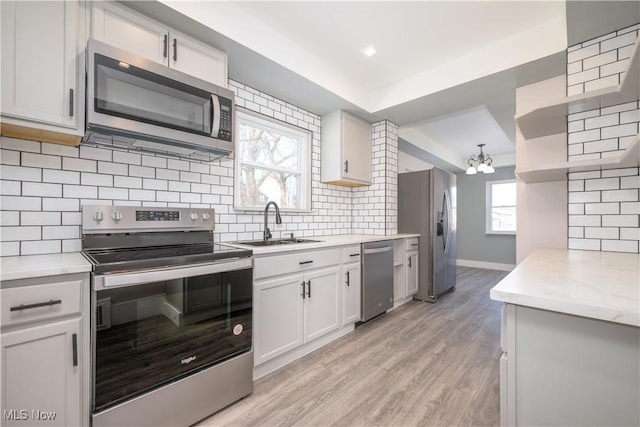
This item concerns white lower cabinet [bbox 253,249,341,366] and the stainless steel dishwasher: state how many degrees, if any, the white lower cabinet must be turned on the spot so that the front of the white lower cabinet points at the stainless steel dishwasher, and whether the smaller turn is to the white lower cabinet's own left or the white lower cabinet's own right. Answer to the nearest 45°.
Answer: approximately 90° to the white lower cabinet's own left

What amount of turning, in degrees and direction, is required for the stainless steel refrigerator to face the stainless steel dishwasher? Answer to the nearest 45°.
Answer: approximately 90° to its right

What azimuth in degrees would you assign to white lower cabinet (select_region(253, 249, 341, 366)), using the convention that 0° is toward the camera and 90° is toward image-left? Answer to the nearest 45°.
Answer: approximately 315°

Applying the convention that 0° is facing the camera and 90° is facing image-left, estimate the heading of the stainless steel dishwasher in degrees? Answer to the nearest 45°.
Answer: approximately 315°

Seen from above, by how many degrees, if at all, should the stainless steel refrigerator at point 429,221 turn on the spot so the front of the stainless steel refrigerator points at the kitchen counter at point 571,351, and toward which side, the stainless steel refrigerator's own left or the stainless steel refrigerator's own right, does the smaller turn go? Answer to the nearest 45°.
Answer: approximately 45° to the stainless steel refrigerator's own right

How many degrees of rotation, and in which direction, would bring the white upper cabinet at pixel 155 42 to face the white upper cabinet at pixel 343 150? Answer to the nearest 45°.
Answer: approximately 45° to its left

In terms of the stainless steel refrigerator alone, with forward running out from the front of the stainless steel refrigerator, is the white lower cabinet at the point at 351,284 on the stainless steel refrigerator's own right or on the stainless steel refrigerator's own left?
on the stainless steel refrigerator's own right

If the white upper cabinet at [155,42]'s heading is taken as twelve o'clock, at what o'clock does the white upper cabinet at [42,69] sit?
the white upper cabinet at [42,69] is roughly at 4 o'clock from the white upper cabinet at [155,42].

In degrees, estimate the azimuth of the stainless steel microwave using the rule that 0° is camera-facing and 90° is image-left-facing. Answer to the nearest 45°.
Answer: approximately 315°

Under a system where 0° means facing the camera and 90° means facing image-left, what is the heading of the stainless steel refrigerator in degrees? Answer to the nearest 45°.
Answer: approximately 315°

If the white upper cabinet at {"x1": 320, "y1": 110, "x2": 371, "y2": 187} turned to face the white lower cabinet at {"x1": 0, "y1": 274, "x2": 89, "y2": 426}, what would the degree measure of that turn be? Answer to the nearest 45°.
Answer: approximately 90° to its right

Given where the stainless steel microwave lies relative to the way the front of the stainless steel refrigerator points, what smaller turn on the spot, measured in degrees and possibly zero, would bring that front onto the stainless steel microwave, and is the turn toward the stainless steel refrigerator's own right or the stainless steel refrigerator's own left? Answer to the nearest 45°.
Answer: approximately 90° to the stainless steel refrigerator's own right

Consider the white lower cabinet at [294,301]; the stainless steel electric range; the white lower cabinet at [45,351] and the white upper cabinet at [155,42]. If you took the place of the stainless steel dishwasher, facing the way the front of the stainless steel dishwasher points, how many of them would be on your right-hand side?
4

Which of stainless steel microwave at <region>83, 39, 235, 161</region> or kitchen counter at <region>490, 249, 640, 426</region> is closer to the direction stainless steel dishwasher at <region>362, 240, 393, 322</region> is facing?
the kitchen counter
